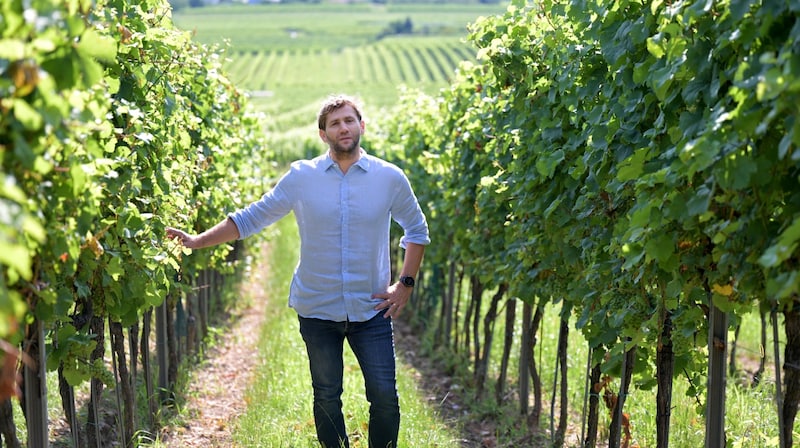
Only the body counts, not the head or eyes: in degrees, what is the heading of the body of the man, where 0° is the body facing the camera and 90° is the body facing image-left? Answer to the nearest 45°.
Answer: approximately 0°

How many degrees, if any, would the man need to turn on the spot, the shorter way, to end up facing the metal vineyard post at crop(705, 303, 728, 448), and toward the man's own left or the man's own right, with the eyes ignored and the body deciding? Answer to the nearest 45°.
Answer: approximately 45° to the man's own left

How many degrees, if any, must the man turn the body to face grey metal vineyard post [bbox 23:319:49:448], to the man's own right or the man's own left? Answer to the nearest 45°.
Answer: approximately 45° to the man's own right

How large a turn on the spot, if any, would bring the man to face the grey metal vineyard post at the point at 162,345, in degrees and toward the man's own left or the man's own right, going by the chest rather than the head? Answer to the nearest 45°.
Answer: approximately 135° to the man's own right
